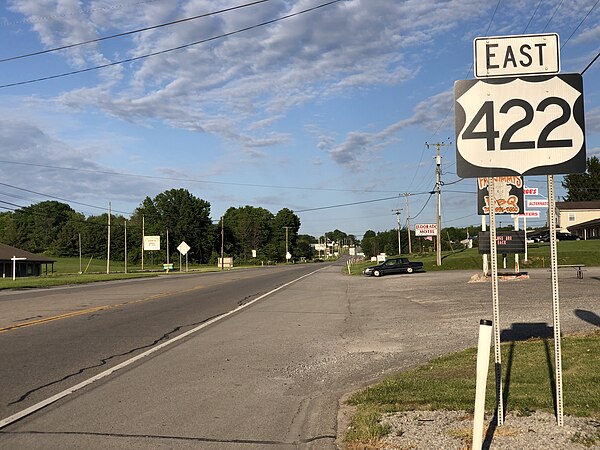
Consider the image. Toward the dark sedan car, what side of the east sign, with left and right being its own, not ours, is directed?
back

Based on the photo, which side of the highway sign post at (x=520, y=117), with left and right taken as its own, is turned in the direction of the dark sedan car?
back

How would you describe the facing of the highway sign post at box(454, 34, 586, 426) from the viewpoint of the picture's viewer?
facing the viewer
